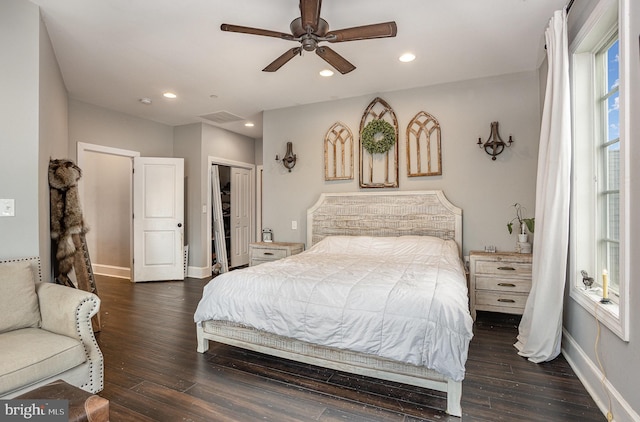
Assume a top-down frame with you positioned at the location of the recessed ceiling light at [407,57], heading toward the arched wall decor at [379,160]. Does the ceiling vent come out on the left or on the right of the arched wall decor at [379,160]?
left

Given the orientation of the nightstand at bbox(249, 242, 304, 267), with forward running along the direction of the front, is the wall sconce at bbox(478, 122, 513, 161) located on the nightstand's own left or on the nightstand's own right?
on the nightstand's own left

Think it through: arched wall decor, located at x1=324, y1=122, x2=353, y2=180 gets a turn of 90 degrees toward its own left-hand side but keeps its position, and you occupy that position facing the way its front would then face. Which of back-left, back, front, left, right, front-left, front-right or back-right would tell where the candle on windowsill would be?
front-right

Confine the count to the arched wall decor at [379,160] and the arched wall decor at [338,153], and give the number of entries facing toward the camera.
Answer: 2

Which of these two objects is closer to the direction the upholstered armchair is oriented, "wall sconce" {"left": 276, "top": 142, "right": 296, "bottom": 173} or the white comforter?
the white comforter

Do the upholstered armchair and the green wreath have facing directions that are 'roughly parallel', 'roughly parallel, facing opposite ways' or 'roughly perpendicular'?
roughly perpendicular

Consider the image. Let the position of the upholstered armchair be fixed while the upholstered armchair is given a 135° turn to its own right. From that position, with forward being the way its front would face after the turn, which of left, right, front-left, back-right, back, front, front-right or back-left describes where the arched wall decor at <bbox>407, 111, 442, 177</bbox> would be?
back

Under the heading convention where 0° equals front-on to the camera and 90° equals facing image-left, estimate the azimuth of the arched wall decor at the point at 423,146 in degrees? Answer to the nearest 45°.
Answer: approximately 0°

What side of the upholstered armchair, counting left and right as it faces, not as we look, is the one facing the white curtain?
front

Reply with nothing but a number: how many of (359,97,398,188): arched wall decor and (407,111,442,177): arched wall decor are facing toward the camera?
2

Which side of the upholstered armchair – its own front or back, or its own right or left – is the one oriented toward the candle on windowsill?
front

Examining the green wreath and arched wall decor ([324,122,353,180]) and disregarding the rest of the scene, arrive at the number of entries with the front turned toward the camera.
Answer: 2

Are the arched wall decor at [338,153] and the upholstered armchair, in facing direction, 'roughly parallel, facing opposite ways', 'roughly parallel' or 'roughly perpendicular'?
roughly perpendicular

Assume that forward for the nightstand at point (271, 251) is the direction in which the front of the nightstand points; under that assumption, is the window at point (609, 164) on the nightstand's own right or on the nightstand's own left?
on the nightstand's own left

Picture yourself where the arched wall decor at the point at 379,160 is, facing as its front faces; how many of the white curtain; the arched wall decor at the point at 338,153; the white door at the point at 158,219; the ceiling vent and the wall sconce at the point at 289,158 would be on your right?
4

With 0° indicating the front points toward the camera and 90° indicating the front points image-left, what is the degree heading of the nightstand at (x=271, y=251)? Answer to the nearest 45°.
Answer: approximately 45°
